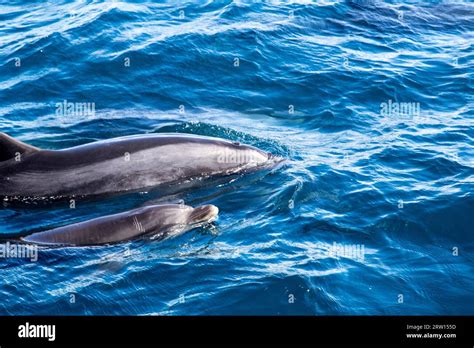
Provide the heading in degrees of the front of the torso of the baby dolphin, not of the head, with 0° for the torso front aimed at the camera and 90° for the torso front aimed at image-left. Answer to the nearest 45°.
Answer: approximately 270°

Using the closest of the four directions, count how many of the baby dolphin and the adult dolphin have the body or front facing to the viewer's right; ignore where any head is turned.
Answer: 2

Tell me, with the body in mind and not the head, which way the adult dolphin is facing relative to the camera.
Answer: to the viewer's right

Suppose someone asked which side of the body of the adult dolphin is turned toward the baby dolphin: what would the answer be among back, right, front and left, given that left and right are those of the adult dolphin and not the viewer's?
right

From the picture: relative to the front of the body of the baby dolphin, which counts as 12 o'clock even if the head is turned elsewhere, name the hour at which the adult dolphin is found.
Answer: The adult dolphin is roughly at 9 o'clock from the baby dolphin.
